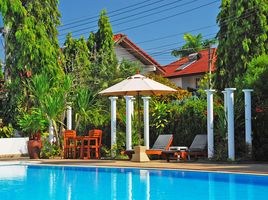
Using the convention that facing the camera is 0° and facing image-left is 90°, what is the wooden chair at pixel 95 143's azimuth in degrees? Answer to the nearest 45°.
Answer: approximately 45°

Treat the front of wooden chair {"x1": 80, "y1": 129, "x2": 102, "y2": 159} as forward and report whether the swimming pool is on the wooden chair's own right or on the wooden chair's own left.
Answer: on the wooden chair's own left

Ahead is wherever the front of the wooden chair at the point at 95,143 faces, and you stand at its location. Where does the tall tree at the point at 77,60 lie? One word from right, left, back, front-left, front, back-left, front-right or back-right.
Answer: back-right

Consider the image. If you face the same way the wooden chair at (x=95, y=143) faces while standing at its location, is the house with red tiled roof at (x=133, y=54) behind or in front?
behind

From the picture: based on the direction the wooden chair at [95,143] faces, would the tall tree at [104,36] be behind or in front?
behind

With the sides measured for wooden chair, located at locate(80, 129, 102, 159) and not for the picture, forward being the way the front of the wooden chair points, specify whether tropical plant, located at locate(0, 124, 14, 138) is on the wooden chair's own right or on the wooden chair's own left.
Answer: on the wooden chair's own right

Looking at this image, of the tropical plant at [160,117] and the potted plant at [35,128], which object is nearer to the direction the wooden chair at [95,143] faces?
the potted plant

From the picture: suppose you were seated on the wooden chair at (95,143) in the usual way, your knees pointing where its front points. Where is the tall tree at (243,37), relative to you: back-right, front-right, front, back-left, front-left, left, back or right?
back

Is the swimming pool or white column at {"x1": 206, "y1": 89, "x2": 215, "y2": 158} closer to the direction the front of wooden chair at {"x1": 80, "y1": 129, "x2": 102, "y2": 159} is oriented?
the swimming pool
